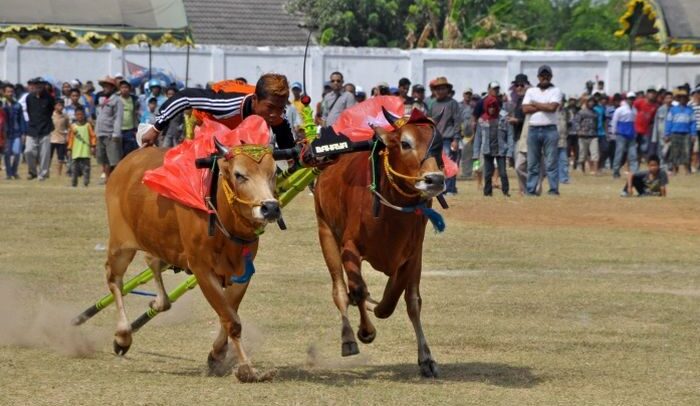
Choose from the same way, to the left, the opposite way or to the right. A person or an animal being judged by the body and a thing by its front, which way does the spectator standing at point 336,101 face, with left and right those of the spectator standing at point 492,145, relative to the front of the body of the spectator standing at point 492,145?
the same way

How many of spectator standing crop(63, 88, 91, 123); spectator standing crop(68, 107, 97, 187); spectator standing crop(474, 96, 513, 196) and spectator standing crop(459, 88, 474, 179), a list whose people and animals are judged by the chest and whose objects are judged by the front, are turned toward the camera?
4

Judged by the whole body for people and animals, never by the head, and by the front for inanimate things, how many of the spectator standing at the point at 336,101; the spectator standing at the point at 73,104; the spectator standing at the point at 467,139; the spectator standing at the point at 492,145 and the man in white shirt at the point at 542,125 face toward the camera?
5

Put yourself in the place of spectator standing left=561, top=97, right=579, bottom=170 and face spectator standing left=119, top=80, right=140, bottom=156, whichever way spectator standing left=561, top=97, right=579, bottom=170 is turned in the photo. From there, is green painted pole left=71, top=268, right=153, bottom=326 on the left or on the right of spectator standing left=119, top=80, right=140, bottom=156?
left

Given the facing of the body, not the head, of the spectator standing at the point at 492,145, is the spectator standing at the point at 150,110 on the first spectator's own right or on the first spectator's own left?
on the first spectator's own right

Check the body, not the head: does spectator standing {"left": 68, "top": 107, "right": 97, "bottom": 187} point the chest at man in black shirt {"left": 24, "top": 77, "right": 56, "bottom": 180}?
no

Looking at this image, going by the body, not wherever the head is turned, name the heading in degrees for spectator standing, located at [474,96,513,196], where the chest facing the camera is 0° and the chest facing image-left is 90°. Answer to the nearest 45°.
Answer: approximately 0°

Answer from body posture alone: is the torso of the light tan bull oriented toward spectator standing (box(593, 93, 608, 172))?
no

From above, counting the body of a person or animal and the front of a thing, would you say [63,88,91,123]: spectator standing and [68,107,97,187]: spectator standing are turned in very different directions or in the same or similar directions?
same or similar directions

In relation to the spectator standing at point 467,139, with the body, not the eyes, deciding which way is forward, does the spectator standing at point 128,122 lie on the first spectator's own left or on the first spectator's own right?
on the first spectator's own right

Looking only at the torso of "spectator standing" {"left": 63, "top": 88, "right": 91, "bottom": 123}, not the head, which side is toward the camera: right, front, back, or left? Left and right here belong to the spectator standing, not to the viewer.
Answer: front

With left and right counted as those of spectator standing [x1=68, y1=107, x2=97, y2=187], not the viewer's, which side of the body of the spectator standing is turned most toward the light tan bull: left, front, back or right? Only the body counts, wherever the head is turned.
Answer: front

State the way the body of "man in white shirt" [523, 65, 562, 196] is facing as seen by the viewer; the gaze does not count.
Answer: toward the camera

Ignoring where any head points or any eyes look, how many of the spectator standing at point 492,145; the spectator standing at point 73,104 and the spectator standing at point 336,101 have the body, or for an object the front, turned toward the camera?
3

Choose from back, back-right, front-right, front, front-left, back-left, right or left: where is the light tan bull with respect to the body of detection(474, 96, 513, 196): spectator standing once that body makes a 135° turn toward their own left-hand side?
back-right

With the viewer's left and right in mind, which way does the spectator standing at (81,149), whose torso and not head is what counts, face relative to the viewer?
facing the viewer

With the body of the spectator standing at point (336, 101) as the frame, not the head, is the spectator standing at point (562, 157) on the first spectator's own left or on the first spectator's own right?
on the first spectator's own left
